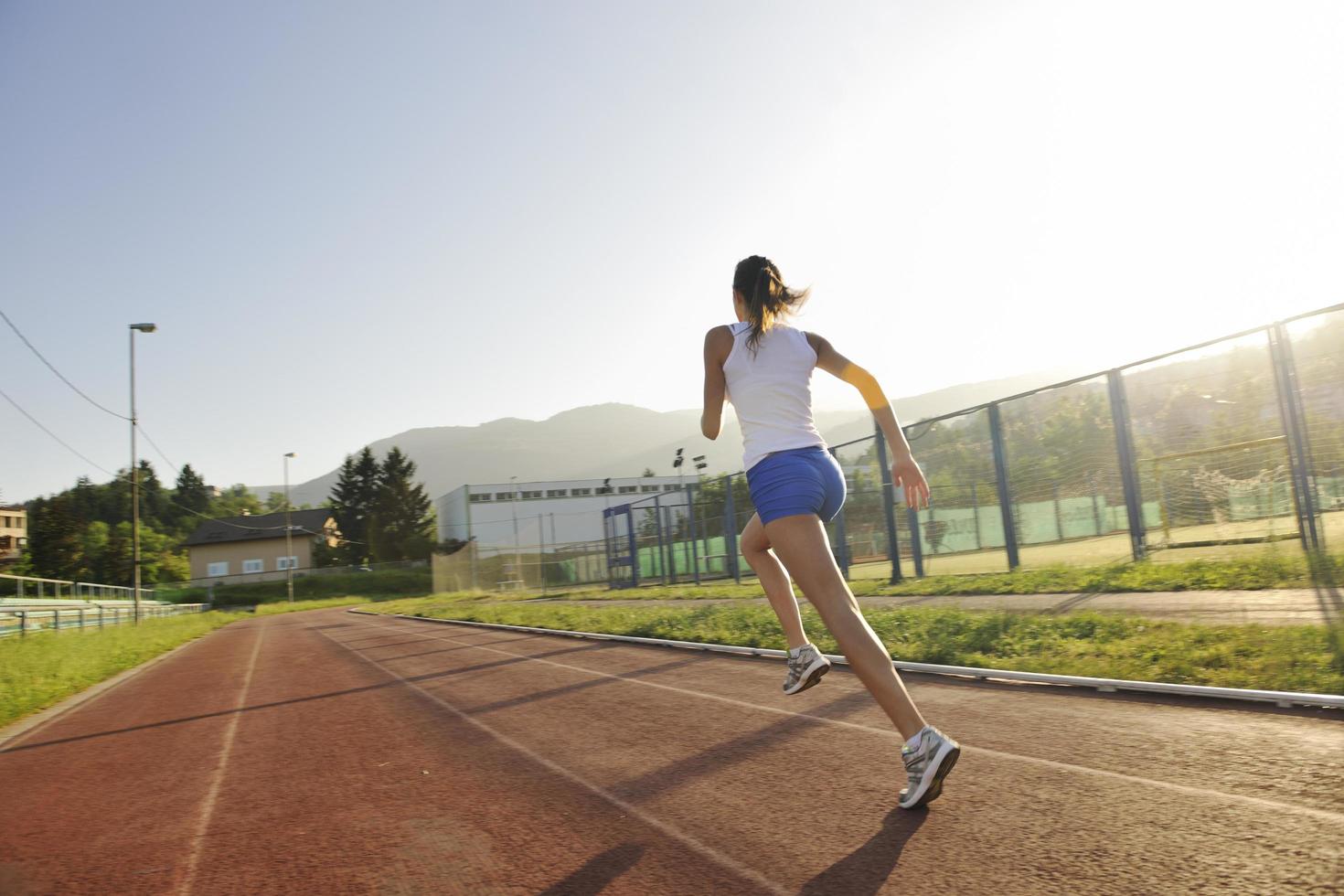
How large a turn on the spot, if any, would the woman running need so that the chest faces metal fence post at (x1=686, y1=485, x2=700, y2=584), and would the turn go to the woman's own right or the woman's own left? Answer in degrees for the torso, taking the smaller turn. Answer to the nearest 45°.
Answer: approximately 45° to the woman's own right

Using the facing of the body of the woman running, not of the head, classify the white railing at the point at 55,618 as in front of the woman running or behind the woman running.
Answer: in front

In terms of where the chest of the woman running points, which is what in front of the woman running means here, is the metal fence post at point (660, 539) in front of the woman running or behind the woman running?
in front

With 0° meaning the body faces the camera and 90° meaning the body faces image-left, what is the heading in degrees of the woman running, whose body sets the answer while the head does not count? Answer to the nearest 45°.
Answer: approximately 135°

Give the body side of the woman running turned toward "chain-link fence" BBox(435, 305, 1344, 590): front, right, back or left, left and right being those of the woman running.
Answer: right

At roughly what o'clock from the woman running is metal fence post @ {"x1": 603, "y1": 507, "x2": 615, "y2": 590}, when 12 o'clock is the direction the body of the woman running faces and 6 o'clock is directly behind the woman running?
The metal fence post is roughly at 1 o'clock from the woman running.

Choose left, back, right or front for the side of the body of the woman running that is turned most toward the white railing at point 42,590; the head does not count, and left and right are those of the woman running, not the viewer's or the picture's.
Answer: front
